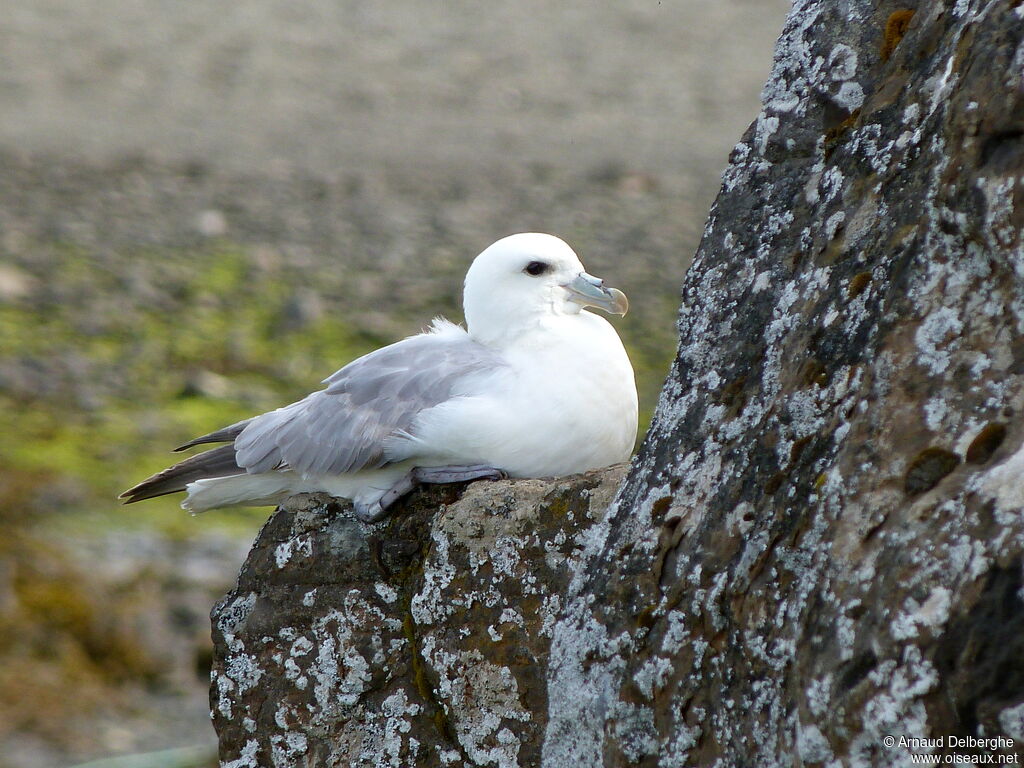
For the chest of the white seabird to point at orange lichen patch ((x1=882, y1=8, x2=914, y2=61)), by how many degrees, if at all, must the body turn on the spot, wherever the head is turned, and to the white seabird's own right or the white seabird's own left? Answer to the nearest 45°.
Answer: approximately 45° to the white seabird's own right

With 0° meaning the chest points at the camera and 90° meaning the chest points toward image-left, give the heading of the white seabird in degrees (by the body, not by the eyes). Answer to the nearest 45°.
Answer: approximately 270°
